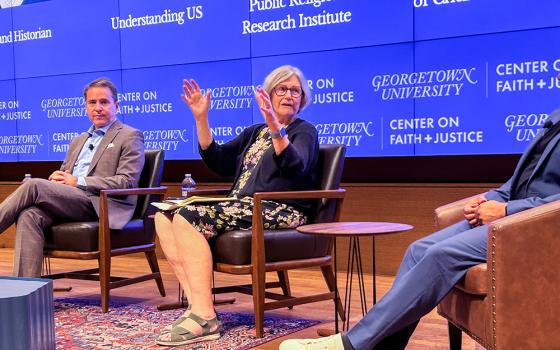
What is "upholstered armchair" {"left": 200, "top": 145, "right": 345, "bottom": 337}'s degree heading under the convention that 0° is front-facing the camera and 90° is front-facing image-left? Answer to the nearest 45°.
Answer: approximately 45°

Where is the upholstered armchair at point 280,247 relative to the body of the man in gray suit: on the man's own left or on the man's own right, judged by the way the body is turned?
on the man's own left

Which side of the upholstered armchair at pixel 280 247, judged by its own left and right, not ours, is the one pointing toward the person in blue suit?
left

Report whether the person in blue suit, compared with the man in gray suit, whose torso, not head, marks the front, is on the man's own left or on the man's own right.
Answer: on the man's own left

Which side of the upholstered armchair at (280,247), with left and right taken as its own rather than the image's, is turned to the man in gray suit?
right

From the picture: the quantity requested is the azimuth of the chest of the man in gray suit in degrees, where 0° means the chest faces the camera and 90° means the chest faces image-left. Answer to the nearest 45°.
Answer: approximately 45°

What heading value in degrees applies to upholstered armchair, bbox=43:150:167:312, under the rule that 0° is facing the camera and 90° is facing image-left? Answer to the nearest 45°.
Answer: approximately 45°
